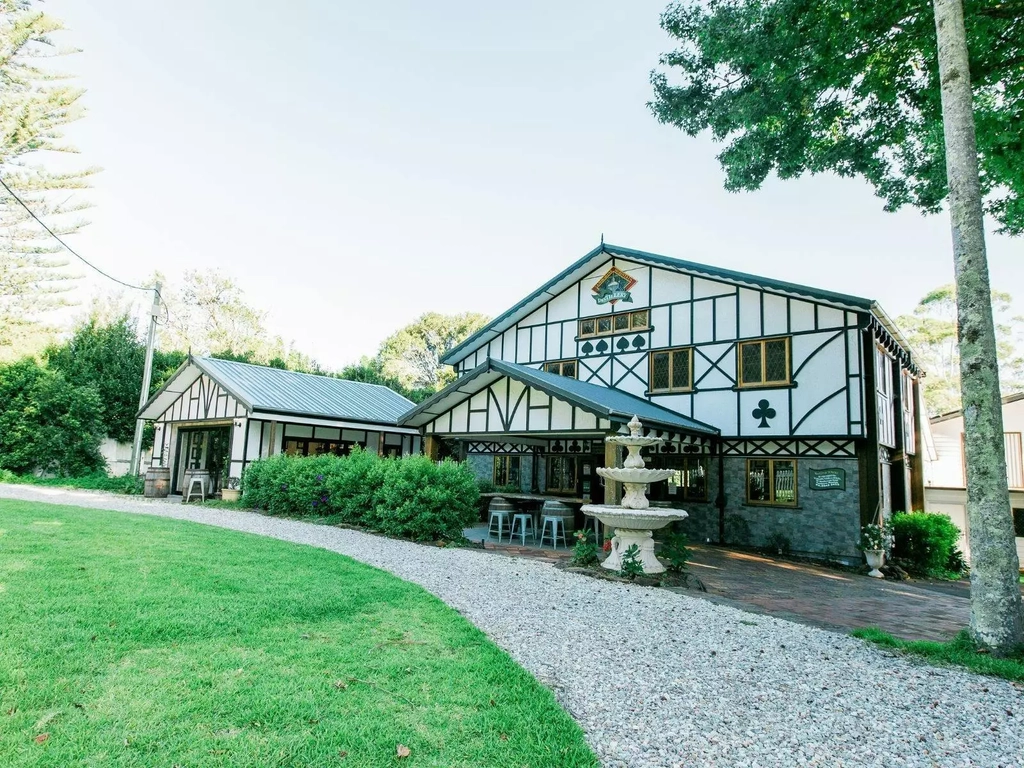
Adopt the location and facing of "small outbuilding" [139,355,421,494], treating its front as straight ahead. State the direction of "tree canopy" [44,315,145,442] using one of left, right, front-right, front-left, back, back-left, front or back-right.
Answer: right

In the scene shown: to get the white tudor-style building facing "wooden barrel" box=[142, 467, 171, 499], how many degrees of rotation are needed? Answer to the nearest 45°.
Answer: approximately 45° to its right

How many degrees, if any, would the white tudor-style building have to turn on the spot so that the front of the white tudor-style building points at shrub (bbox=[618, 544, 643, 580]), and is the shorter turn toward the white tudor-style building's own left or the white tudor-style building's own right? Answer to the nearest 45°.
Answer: approximately 45° to the white tudor-style building's own left

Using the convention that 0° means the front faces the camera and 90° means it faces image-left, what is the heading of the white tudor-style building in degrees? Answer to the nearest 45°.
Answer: approximately 45°

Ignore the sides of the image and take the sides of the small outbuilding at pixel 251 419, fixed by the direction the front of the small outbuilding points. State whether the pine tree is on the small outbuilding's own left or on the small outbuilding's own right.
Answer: on the small outbuilding's own right

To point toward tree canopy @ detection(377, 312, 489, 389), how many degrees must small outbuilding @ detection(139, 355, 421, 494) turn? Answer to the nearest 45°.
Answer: approximately 180°

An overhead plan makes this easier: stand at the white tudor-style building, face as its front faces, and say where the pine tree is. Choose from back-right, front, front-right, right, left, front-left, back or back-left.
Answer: front-right

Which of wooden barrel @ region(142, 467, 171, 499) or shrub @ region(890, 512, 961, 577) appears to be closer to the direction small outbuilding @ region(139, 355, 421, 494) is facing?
the wooden barrel

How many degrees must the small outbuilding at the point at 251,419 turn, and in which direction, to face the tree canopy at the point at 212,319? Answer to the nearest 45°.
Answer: approximately 135° to its right

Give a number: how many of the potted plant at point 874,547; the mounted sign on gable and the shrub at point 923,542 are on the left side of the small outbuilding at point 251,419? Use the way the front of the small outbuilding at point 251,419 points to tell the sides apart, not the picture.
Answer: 3

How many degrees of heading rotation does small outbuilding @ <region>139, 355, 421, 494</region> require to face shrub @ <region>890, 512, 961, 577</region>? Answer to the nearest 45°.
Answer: approximately 90° to its left

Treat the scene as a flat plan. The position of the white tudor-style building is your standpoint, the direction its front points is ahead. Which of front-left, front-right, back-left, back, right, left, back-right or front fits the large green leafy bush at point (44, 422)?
front-right
